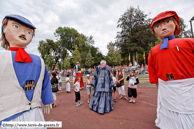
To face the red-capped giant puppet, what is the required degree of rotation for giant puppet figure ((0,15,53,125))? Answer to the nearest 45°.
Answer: approximately 45° to its left

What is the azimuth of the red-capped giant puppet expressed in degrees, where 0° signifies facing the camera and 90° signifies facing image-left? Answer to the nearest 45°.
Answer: approximately 45°

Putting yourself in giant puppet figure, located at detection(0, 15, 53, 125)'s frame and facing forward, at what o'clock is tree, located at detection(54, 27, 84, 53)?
The tree is roughly at 8 o'clock from the giant puppet figure.

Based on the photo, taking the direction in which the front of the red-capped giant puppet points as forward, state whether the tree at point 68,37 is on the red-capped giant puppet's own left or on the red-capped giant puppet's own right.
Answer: on the red-capped giant puppet's own right

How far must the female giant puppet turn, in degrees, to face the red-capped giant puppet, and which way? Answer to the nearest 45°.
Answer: approximately 45° to its left

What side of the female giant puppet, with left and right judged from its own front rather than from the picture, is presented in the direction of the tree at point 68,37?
back

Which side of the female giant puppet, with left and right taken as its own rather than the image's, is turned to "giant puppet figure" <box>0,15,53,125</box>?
front

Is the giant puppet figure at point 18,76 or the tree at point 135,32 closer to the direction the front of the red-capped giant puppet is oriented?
the giant puppet figure

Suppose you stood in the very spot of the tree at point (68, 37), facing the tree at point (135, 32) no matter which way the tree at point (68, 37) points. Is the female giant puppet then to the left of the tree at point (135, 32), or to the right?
right

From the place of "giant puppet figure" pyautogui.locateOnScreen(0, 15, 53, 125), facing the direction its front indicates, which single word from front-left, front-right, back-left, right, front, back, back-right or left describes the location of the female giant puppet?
left

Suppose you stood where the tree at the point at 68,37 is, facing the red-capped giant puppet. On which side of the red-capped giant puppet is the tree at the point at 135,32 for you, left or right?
left

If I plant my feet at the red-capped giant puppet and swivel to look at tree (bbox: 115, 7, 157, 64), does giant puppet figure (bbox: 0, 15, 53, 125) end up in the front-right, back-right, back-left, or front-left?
back-left

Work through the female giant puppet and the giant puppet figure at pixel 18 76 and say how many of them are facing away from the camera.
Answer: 0
